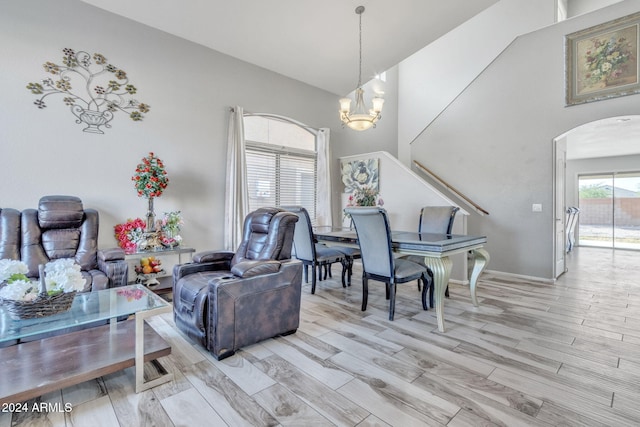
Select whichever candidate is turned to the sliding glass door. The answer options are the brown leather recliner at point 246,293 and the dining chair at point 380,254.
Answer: the dining chair

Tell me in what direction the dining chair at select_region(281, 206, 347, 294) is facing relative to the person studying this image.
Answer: facing away from the viewer and to the right of the viewer

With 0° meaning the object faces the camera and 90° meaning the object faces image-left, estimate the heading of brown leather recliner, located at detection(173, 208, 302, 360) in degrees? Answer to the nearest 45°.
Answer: approximately 45°

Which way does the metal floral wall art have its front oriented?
toward the camera

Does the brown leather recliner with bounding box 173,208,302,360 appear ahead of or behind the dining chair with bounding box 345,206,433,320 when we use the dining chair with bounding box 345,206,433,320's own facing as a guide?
behind

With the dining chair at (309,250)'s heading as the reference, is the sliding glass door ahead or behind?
ahead

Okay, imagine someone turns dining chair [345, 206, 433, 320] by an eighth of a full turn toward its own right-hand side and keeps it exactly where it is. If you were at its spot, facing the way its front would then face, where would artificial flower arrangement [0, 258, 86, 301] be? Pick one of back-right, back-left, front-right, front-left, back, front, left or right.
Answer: back-right

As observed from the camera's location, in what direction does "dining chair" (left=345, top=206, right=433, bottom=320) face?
facing away from the viewer and to the right of the viewer

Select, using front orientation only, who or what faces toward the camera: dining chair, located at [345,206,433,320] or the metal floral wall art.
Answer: the metal floral wall art

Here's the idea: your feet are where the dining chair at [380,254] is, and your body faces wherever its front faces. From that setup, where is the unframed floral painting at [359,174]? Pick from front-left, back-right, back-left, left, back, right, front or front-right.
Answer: front-left

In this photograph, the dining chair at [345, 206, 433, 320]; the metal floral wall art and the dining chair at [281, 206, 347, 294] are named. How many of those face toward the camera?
1

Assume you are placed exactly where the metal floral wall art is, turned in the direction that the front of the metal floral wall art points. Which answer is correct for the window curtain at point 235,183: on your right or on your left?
on your left

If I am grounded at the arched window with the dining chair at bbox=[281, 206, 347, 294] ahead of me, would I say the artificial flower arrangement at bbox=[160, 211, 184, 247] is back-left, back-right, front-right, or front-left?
front-right

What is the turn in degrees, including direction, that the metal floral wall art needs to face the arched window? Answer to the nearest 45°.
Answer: approximately 90° to its left

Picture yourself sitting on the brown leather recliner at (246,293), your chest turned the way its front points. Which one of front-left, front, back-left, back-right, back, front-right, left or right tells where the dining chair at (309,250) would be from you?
back

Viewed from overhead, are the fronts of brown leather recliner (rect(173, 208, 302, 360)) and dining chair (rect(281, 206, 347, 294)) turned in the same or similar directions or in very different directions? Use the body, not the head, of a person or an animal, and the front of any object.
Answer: very different directions

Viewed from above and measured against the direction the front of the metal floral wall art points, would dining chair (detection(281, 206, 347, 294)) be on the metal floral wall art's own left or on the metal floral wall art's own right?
on the metal floral wall art's own left

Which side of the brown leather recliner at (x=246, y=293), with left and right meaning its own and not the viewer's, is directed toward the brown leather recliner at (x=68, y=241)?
right
